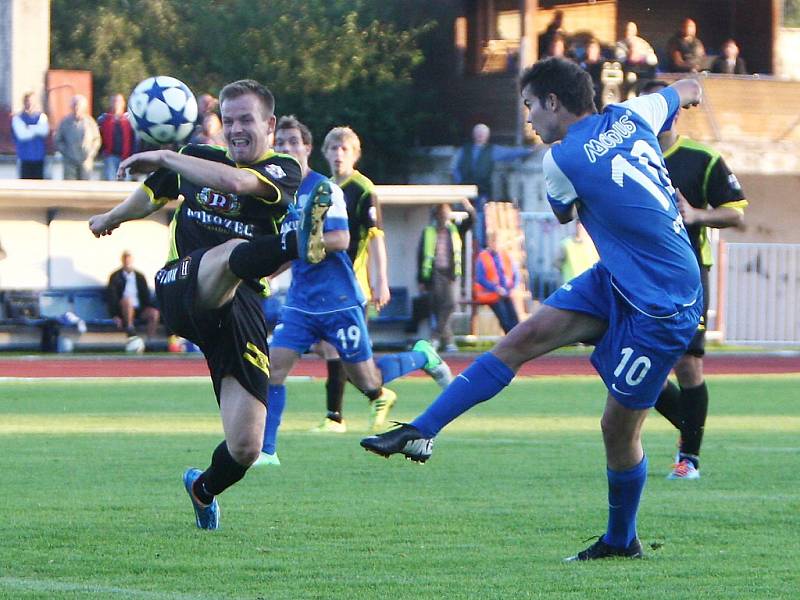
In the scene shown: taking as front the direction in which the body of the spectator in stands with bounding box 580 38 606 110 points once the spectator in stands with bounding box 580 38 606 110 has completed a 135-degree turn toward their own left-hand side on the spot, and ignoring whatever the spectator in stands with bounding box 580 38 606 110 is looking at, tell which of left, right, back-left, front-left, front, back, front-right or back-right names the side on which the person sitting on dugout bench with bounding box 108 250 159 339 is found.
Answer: back

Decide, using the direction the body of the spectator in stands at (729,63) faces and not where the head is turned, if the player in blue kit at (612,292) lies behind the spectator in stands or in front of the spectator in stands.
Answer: in front

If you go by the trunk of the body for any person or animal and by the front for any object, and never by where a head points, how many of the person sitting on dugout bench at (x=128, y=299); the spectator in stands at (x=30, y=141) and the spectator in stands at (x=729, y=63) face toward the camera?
3

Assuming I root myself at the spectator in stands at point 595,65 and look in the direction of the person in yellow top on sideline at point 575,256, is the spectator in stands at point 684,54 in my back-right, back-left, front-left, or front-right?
back-left

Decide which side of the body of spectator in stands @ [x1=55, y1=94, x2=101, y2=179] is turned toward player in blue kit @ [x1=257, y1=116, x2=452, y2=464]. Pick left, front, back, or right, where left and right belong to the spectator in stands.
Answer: front

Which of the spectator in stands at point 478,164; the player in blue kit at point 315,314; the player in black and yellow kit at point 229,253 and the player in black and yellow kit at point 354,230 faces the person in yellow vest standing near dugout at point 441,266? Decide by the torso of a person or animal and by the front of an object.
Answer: the spectator in stands at point 478,164

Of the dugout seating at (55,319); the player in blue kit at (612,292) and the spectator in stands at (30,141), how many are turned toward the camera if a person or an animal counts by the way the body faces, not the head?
2

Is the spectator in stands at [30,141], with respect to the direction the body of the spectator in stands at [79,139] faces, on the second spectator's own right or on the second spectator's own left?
on the second spectator's own right

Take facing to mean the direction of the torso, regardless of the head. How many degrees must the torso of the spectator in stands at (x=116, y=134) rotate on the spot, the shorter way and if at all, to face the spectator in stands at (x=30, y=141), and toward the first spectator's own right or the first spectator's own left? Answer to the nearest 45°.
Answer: approximately 135° to the first spectator's own right

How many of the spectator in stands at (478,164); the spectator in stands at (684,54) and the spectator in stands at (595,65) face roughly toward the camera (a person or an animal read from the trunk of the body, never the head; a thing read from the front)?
3

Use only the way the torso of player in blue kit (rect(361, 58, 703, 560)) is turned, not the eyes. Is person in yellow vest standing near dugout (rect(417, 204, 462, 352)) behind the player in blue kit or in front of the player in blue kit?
in front

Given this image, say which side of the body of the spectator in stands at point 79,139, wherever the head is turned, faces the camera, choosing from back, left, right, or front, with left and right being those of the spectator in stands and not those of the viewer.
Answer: front

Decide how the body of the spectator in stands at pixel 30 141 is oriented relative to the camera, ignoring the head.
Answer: toward the camera
